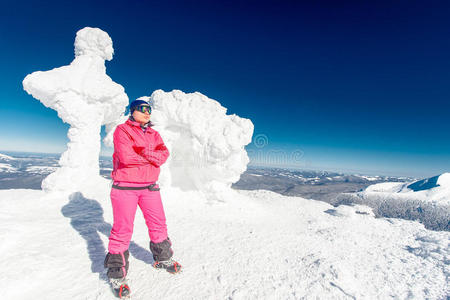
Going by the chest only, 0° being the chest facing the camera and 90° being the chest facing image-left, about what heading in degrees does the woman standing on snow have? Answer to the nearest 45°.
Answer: approximately 315°

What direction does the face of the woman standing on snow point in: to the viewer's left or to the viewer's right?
to the viewer's right

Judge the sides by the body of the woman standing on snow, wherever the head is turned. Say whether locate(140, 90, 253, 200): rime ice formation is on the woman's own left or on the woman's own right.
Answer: on the woman's own left

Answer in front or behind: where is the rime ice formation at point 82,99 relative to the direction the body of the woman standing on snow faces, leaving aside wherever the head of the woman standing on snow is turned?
behind
